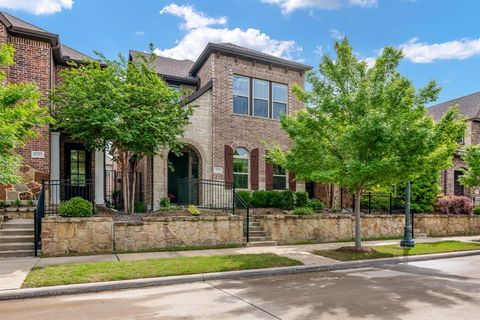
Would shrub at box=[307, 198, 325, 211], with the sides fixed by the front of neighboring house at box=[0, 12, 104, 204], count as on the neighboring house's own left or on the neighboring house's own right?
on the neighboring house's own left

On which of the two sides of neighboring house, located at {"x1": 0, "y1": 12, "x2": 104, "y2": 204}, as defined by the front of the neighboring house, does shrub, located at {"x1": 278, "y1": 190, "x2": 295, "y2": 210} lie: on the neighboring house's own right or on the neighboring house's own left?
on the neighboring house's own left

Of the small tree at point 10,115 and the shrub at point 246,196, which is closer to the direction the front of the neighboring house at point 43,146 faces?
the small tree

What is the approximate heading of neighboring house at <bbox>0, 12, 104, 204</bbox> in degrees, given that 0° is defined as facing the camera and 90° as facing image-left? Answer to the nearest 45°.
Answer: approximately 0°

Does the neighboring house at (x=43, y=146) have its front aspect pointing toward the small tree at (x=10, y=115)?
yes

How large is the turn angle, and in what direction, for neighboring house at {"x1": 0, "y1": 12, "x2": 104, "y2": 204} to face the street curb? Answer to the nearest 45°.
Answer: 0° — it already faces it

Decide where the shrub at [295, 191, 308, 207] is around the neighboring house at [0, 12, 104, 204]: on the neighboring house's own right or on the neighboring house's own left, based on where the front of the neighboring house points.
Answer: on the neighboring house's own left

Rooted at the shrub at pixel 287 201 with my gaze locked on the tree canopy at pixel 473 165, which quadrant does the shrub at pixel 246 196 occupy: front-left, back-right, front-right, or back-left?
back-left

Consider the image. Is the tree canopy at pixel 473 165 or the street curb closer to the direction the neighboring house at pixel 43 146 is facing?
the street curb
